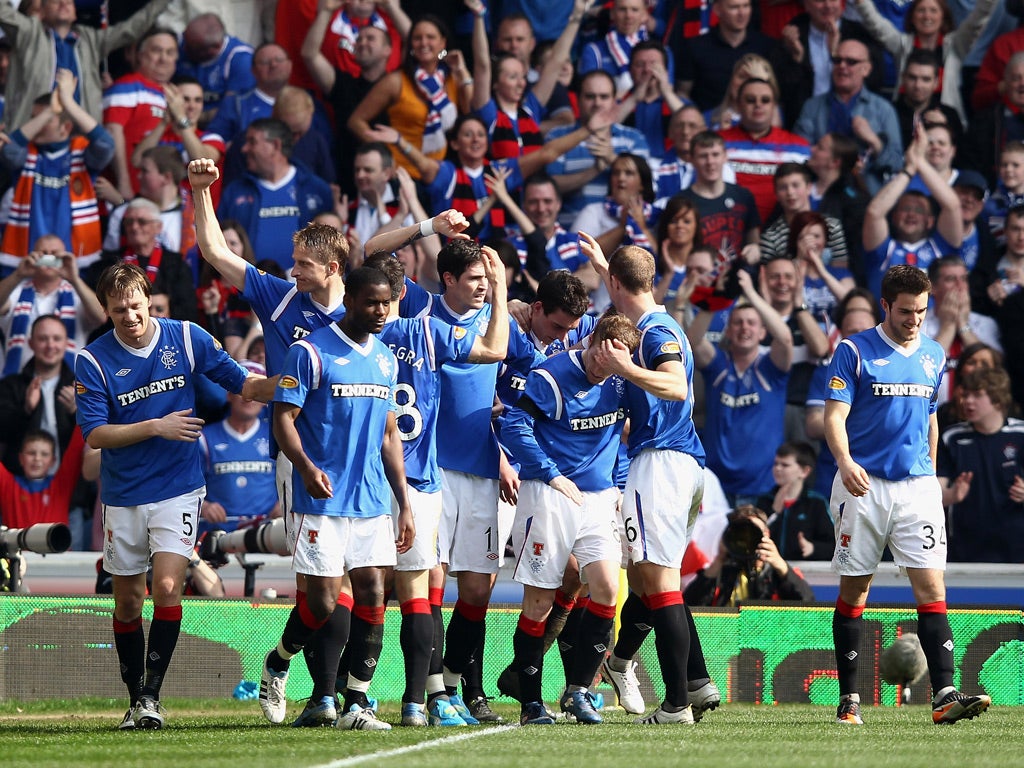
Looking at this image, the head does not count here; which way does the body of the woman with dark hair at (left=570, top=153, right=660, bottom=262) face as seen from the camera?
toward the camera

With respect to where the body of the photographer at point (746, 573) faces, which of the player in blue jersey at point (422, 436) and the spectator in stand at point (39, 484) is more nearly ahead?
the player in blue jersey

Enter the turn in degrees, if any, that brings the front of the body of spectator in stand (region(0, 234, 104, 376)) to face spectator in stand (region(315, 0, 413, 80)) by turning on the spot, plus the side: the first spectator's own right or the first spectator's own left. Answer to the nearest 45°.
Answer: approximately 90° to the first spectator's own left

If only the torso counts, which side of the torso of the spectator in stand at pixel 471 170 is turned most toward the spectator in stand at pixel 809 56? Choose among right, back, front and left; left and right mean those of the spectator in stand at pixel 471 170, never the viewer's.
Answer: left

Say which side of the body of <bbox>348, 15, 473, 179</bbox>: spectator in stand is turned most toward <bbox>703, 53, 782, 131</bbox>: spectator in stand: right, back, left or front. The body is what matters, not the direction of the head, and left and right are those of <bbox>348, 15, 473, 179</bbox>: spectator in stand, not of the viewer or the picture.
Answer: left

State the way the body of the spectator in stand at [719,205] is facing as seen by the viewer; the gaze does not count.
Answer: toward the camera

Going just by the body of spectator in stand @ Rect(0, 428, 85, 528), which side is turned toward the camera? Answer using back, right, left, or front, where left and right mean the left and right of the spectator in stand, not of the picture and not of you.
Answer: front

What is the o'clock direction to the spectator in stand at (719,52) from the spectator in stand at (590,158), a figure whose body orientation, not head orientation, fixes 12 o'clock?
the spectator in stand at (719,52) is roughly at 8 o'clock from the spectator in stand at (590,158).

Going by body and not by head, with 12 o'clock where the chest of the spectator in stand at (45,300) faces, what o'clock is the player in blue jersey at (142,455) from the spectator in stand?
The player in blue jersey is roughly at 12 o'clock from the spectator in stand.
